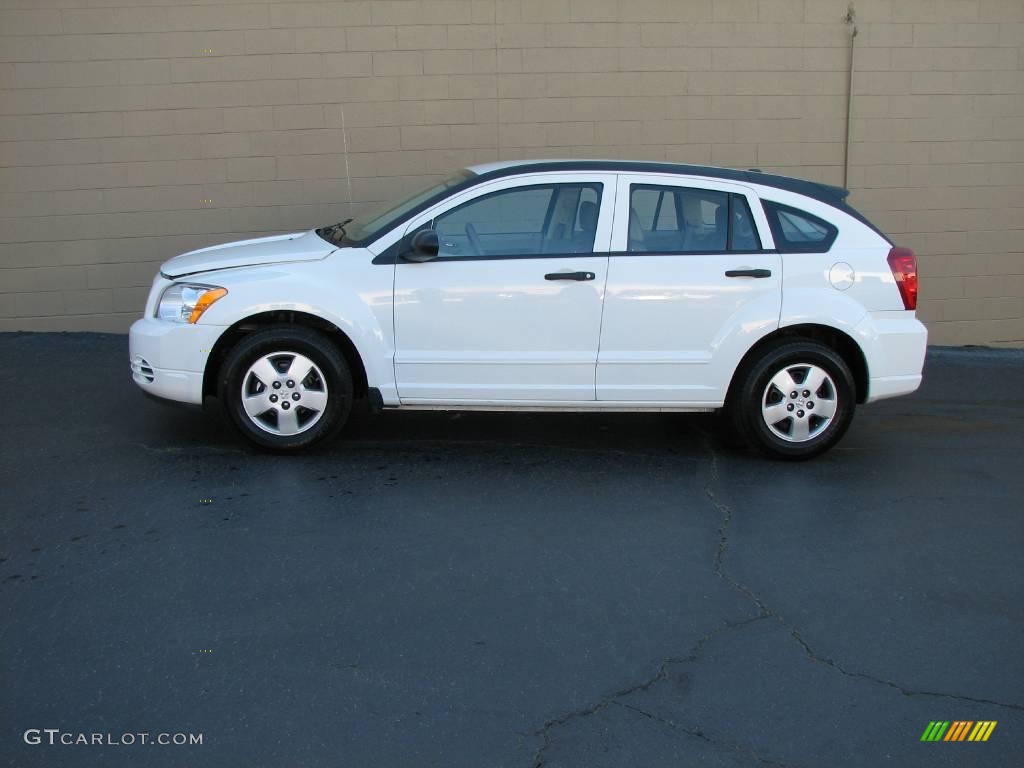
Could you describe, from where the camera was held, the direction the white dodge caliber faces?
facing to the left of the viewer
